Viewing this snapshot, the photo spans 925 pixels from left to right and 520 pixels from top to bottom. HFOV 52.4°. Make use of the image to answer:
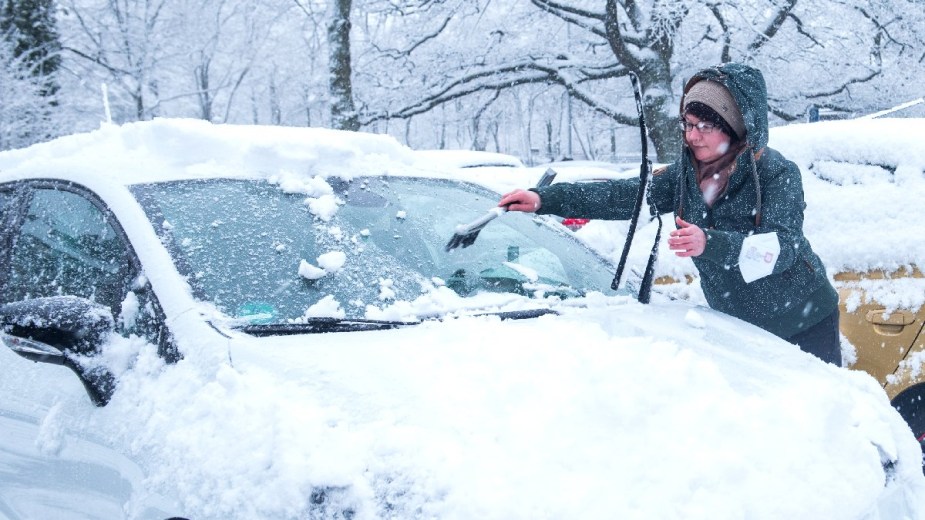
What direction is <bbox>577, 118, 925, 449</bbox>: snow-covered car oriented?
to the viewer's left

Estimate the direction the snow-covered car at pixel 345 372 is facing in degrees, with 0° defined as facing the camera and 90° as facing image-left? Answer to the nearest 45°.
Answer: approximately 315°

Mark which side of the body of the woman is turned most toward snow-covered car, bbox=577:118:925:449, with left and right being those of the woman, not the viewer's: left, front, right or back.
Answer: back

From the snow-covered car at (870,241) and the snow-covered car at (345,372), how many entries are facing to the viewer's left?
1

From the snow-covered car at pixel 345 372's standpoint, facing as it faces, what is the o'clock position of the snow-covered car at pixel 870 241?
the snow-covered car at pixel 870 241 is roughly at 9 o'clock from the snow-covered car at pixel 345 372.

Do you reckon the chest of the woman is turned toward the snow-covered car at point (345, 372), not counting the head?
yes

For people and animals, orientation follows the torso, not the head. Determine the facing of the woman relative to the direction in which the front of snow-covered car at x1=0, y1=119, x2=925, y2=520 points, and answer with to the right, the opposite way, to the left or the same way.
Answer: to the right

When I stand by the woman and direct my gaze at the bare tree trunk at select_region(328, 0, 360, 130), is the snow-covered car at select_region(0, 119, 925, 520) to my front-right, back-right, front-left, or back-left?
back-left

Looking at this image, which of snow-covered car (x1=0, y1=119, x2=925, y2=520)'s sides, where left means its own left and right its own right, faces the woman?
left

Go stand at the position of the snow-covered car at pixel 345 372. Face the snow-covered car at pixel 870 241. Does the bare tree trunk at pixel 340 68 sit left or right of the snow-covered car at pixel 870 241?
left

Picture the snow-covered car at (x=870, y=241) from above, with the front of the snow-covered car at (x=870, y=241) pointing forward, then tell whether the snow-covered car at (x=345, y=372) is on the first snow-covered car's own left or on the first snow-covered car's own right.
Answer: on the first snow-covered car's own left

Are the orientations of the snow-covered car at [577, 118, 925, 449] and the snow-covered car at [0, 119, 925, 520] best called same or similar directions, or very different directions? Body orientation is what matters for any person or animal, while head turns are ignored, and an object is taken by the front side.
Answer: very different directions
